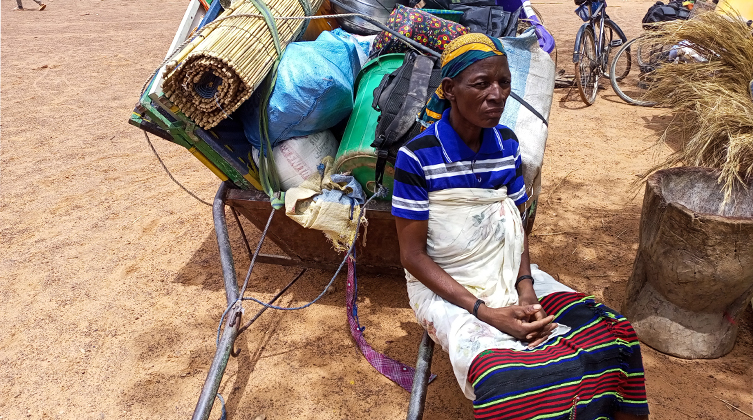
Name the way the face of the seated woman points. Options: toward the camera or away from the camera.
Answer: toward the camera

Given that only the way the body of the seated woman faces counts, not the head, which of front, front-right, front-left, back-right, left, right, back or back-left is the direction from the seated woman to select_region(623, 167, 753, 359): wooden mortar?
left

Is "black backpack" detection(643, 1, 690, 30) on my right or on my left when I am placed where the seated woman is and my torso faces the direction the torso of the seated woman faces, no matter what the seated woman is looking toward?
on my left

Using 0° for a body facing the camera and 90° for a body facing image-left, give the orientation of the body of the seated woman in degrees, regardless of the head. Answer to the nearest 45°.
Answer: approximately 315°

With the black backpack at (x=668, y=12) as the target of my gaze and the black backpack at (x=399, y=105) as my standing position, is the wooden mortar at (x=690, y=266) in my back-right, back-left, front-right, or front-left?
front-right

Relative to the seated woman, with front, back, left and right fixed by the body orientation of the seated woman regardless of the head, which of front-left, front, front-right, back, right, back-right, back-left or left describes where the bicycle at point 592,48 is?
back-left

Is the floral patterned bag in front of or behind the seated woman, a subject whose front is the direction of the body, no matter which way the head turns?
behind

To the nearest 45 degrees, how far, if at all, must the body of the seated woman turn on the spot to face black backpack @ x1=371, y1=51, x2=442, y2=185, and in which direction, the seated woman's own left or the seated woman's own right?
approximately 180°

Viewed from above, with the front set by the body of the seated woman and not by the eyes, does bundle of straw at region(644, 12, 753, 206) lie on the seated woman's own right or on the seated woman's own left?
on the seated woman's own left

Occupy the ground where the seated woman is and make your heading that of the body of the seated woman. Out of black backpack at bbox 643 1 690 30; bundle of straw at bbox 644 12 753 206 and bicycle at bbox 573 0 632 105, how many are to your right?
0

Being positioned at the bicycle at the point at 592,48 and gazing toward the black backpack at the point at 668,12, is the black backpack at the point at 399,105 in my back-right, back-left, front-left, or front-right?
back-right

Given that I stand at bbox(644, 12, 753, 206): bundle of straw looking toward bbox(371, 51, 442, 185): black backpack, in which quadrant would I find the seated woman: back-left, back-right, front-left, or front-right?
front-left
